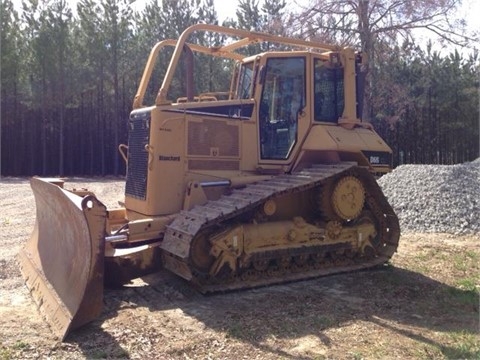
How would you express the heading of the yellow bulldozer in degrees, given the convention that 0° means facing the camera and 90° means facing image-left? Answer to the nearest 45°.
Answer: approximately 45°

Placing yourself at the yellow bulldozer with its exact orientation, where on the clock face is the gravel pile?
The gravel pile is roughly at 6 o'clock from the yellow bulldozer.
